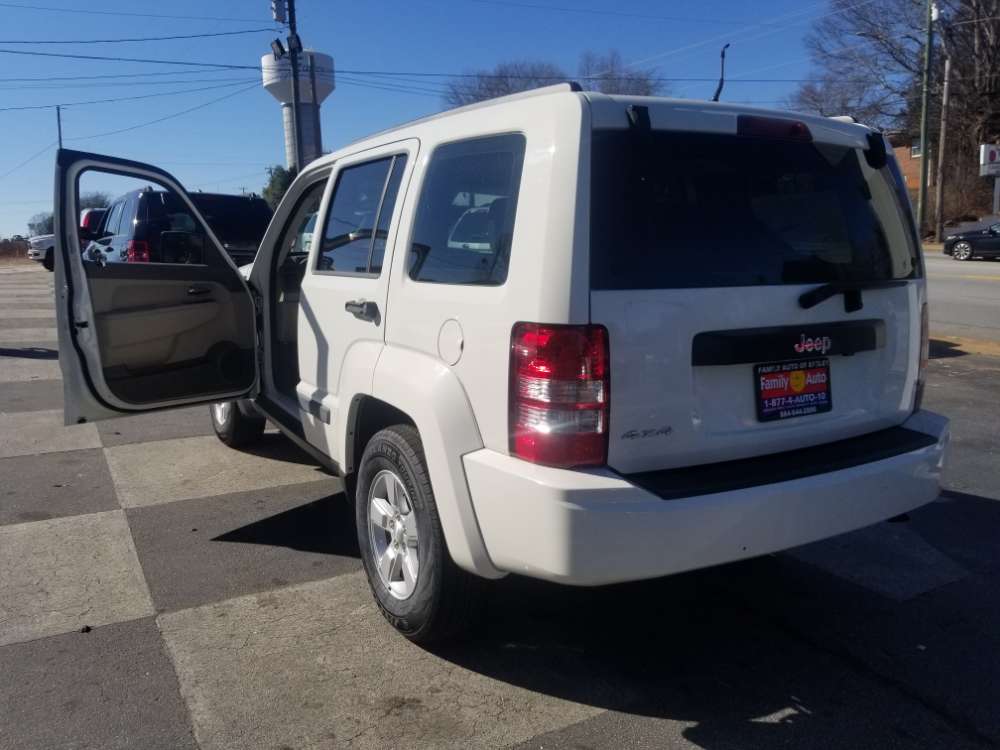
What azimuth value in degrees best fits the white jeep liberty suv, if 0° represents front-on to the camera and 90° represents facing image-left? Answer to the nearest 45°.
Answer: approximately 135°

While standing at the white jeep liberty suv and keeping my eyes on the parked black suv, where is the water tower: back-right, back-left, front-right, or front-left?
front-right

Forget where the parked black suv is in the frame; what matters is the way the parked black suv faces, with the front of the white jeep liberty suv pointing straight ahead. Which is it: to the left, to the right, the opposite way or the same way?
the same way

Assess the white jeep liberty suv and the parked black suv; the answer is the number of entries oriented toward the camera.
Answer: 0

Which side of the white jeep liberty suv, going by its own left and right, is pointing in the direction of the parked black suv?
front

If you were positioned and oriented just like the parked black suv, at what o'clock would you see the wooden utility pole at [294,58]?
The wooden utility pole is roughly at 2 o'clock from the parked black suv.

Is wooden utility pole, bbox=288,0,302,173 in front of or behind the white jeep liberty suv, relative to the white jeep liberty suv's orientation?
in front

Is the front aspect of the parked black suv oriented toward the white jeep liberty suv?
no

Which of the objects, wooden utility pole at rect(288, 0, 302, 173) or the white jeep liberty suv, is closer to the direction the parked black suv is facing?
the wooden utility pole

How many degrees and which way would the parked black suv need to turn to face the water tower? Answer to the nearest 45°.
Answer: approximately 45° to its right

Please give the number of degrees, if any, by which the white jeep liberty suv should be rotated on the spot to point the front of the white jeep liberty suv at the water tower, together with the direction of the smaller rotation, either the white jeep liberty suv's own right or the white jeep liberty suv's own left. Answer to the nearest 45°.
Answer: approximately 45° to the white jeep liberty suv's own right

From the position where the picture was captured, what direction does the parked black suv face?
facing away from the viewer and to the left of the viewer
